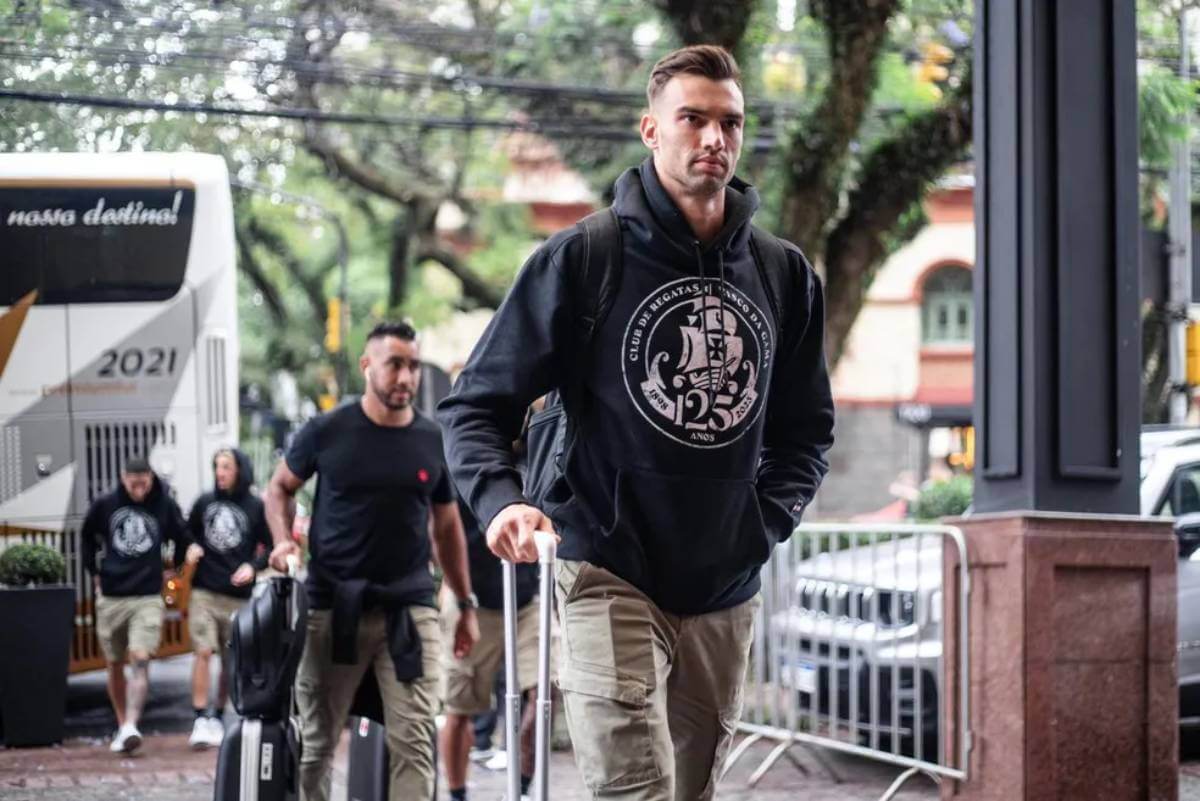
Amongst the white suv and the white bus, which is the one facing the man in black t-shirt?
the white suv

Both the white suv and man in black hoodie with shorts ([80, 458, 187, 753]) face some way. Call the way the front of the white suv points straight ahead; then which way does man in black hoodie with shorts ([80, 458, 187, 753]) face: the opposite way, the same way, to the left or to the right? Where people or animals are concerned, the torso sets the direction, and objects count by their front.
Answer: to the left

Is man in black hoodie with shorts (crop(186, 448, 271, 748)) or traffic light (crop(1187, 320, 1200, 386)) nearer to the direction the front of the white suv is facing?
the man in black hoodie with shorts

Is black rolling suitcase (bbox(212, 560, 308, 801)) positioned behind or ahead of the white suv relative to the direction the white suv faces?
ahead

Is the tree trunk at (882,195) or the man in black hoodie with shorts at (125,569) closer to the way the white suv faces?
the man in black hoodie with shorts

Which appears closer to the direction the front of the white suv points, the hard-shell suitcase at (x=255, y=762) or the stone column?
the hard-shell suitcase

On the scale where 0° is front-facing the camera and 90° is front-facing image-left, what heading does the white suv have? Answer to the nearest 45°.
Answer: approximately 45°

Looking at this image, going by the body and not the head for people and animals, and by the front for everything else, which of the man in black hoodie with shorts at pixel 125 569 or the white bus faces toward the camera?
the man in black hoodie with shorts

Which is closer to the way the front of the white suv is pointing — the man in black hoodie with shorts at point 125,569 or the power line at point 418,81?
the man in black hoodie with shorts

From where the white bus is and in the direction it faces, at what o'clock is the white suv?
The white suv is roughly at 8 o'clock from the white bus.

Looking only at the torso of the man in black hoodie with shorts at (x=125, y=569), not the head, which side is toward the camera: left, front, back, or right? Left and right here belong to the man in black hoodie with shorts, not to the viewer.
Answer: front

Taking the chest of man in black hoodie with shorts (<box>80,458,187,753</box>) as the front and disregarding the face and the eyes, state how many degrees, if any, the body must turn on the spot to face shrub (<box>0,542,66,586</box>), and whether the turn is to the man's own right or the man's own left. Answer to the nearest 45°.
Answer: approximately 135° to the man's own right

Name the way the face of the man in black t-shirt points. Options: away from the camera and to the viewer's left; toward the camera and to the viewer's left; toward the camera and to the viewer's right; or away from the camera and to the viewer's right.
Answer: toward the camera and to the viewer's right
